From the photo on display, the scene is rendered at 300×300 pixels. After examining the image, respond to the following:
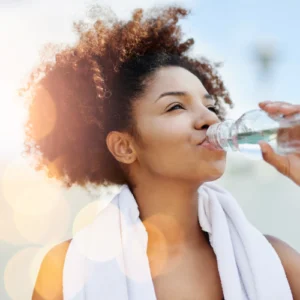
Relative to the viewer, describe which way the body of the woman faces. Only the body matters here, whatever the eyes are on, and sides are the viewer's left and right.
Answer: facing the viewer and to the right of the viewer

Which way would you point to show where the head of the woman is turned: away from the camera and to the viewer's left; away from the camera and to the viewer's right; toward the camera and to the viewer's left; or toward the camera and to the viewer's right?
toward the camera and to the viewer's right
